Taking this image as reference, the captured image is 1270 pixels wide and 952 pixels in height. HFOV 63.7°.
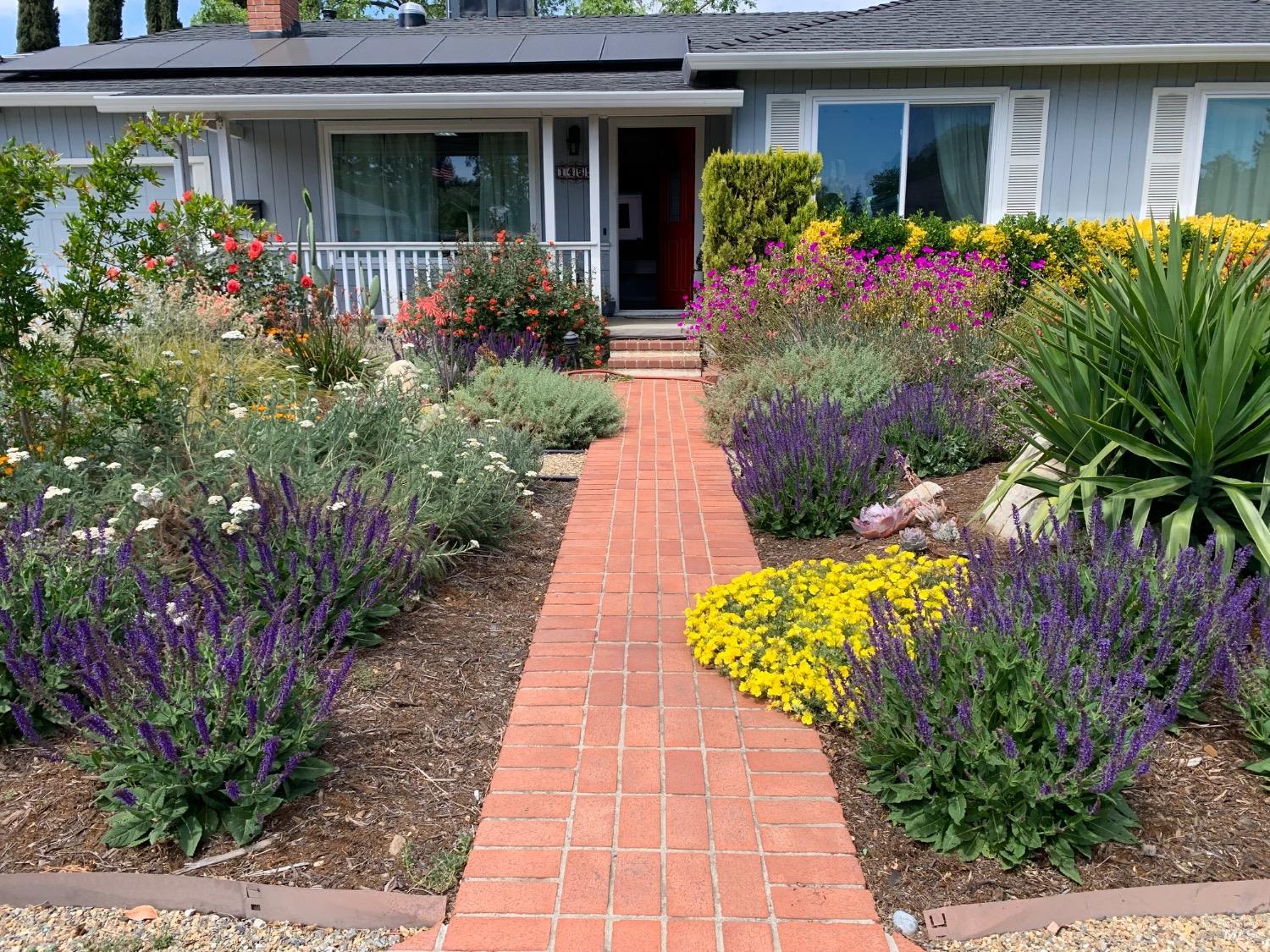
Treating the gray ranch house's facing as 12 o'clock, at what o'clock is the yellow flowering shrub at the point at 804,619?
The yellow flowering shrub is roughly at 12 o'clock from the gray ranch house.

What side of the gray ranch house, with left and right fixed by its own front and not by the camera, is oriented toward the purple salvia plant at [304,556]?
front

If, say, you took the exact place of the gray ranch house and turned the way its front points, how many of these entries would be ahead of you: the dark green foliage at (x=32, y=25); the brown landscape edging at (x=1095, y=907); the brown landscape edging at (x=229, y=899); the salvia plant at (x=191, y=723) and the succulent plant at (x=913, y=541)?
4

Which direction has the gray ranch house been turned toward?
toward the camera

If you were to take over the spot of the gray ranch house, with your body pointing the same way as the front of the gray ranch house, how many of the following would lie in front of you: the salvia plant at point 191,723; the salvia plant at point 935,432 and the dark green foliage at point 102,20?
2

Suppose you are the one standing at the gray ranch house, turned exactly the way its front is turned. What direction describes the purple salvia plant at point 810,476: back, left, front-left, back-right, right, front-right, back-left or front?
front

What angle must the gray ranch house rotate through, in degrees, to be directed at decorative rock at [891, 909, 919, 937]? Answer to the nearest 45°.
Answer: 0° — it already faces it

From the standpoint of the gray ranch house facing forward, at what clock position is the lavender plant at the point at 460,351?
The lavender plant is roughly at 1 o'clock from the gray ranch house.

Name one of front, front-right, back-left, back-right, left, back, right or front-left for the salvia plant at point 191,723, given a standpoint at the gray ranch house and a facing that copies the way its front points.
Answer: front

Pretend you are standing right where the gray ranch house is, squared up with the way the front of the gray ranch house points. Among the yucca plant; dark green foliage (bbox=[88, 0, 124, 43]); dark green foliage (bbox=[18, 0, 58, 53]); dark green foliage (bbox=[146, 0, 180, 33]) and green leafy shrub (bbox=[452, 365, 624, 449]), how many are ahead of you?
2

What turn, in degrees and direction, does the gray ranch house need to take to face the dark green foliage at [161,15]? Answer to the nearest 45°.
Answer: approximately 135° to its right

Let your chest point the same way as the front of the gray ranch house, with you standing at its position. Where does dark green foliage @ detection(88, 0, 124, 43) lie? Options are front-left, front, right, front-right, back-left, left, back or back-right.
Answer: back-right

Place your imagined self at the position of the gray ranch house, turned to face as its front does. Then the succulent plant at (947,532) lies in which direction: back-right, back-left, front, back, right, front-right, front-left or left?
front

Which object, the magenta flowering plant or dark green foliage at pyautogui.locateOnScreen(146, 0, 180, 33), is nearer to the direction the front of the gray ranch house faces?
the magenta flowering plant

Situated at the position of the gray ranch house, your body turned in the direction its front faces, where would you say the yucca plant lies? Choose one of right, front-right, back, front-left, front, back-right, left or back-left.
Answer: front

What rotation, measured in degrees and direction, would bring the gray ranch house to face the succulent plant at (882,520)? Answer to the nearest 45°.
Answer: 0° — it already faces it

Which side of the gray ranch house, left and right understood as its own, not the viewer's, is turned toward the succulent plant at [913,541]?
front
